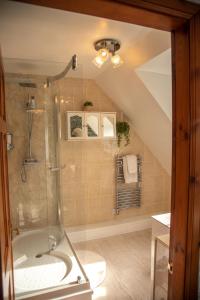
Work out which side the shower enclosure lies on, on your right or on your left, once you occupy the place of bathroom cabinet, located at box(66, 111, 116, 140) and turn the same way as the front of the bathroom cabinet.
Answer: on your right

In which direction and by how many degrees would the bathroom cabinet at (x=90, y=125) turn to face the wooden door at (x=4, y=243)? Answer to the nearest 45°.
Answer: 0° — it already faces it

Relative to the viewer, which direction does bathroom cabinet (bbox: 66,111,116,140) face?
toward the camera

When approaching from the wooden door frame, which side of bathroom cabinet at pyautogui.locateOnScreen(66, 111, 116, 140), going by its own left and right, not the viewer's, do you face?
front

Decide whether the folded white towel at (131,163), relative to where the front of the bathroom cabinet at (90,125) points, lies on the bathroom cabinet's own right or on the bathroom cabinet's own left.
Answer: on the bathroom cabinet's own left
